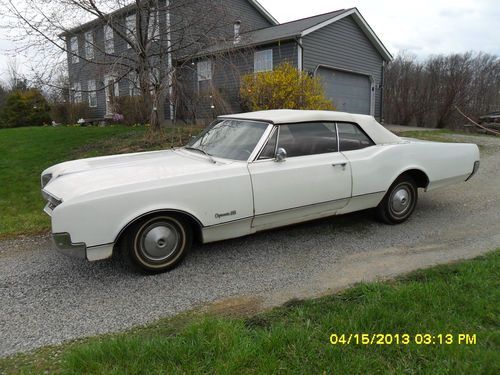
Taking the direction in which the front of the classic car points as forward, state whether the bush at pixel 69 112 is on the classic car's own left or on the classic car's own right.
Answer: on the classic car's own right

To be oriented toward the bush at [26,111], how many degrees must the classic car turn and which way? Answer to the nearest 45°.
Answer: approximately 90° to its right

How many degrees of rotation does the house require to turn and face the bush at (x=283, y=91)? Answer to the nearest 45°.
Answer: approximately 45° to its left

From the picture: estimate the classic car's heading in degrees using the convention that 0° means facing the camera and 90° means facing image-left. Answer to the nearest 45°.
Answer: approximately 45°

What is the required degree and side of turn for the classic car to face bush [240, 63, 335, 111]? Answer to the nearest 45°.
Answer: approximately 135° to its right

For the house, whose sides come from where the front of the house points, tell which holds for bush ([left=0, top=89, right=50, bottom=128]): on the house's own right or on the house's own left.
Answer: on the house's own right

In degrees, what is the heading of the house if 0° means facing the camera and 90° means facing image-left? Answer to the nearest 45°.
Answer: approximately 45°

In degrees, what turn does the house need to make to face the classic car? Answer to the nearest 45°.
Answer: approximately 45° to its left
